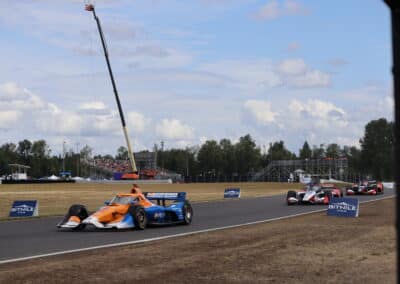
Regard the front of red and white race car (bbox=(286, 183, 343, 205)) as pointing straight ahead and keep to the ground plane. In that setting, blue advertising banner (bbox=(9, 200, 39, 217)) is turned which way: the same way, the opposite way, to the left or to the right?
to the left

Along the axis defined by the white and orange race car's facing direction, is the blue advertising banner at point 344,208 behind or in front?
behind

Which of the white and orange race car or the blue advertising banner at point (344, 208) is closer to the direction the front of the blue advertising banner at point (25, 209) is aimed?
the white and orange race car

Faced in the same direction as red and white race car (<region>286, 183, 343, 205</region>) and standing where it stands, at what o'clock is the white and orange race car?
The white and orange race car is roughly at 11 o'clock from the red and white race car.

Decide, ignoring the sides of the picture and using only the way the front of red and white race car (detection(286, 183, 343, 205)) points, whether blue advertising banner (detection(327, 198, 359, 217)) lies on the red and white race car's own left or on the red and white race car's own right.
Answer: on the red and white race car's own left

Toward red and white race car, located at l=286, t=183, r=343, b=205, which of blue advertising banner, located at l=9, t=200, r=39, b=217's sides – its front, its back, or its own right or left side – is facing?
left

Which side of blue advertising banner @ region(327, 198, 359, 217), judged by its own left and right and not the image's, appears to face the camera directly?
front

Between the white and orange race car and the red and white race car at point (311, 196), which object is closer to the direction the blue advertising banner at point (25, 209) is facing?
the white and orange race car

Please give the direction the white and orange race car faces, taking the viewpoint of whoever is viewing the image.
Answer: facing the viewer and to the left of the viewer

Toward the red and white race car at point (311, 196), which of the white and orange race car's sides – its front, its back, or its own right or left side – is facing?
back

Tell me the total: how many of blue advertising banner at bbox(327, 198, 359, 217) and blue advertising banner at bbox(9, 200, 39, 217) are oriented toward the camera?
2

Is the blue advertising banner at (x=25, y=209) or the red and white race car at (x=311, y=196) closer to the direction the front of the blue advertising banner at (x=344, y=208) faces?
the blue advertising banner

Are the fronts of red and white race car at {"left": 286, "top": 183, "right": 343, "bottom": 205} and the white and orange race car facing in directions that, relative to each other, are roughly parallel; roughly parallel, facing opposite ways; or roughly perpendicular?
roughly parallel

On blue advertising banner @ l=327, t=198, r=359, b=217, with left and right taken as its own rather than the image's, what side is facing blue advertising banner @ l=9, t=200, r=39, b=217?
right

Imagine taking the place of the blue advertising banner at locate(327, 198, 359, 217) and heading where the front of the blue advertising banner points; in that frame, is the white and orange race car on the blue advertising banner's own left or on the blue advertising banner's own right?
on the blue advertising banner's own right
